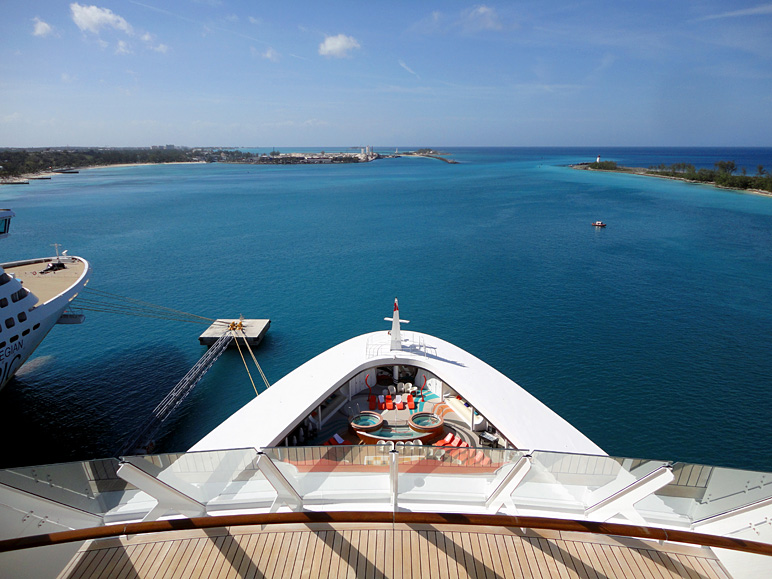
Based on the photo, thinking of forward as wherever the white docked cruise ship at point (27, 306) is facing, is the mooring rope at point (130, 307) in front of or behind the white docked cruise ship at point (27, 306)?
in front

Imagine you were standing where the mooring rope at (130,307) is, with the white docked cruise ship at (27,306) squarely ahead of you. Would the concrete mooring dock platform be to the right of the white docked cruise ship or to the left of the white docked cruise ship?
left

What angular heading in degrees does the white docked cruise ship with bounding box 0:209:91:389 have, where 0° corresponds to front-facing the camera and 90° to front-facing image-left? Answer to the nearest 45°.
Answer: approximately 225°

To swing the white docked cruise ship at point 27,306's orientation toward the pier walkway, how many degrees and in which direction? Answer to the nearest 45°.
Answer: approximately 90° to its right

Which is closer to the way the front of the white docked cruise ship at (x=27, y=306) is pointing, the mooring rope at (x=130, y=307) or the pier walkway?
the mooring rope

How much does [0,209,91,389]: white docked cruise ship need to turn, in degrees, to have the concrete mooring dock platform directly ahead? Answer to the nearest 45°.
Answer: approximately 45° to its right
